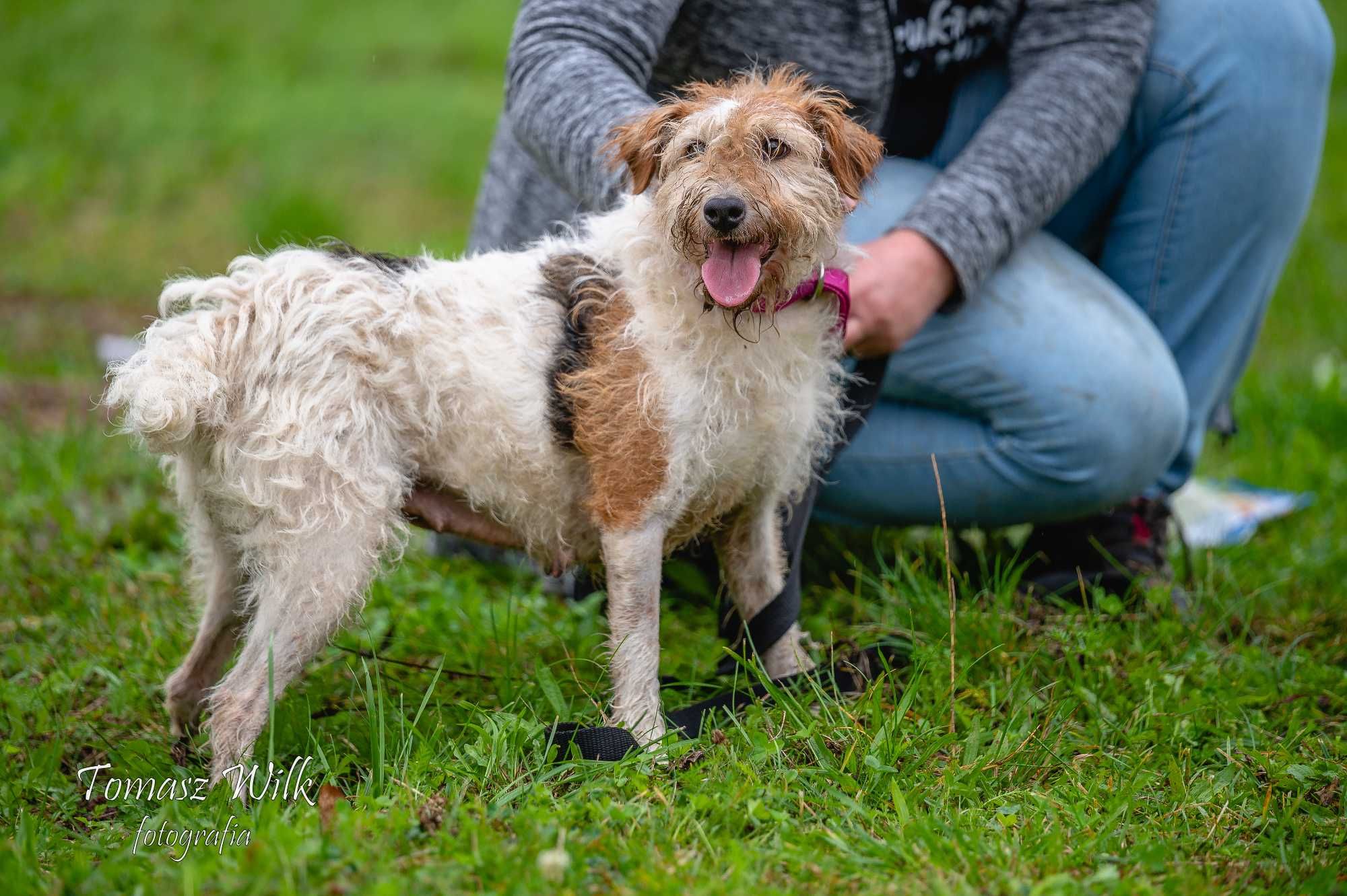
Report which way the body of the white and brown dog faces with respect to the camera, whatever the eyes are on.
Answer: to the viewer's right
